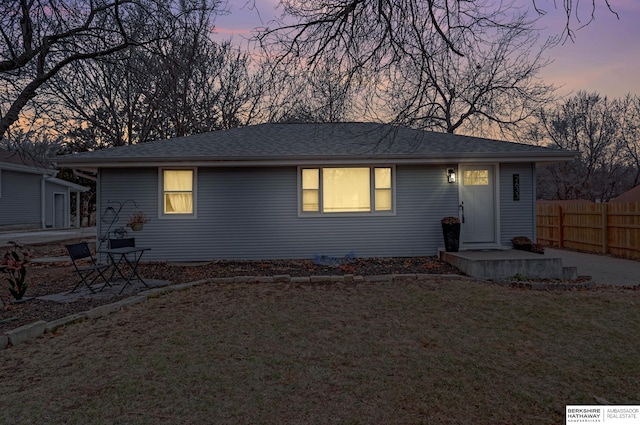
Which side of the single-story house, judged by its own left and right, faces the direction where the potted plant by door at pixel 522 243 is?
left

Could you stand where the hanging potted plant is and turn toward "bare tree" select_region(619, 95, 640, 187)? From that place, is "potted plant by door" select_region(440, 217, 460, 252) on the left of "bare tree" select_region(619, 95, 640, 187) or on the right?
right

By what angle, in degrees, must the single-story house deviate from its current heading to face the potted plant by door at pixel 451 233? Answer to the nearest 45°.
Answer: approximately 90° to its left

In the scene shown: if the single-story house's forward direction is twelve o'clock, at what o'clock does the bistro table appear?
The bistro table is roughly at 2 o'clock from the single-story house.

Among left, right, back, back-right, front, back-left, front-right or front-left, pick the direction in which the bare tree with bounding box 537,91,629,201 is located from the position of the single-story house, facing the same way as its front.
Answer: back-left

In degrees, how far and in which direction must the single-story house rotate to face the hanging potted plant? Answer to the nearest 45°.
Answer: approximately 90° to its right

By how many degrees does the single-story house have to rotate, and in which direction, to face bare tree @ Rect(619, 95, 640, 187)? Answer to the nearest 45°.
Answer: approximately 135° to its left

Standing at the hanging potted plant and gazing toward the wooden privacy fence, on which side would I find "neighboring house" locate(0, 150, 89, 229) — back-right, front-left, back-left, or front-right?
back-left

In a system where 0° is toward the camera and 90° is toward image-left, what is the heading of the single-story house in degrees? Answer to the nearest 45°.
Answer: approximately 0°

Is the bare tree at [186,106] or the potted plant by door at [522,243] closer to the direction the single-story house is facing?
the potted plant by door

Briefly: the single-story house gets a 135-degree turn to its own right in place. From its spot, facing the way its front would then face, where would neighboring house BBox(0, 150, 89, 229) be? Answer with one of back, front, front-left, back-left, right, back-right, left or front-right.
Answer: front
